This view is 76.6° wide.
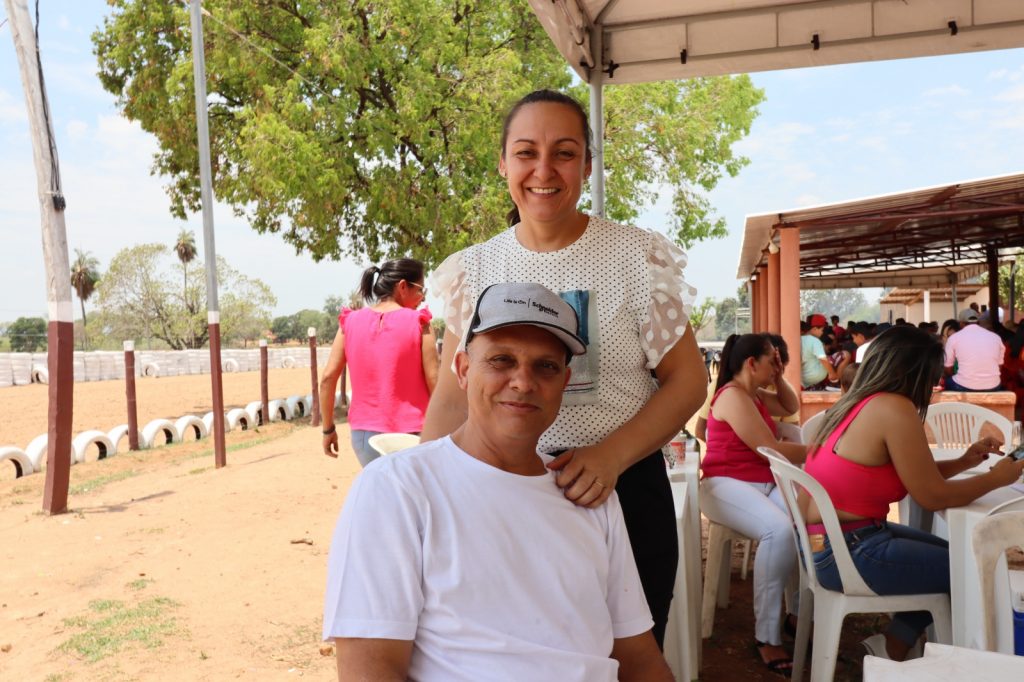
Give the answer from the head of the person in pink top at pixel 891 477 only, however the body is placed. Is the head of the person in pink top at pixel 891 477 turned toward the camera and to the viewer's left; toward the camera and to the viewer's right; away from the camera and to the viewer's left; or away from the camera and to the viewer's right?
away from the camera and to the viewer's right

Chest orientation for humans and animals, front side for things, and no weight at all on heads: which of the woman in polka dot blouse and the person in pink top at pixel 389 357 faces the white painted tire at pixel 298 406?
the person in pink top

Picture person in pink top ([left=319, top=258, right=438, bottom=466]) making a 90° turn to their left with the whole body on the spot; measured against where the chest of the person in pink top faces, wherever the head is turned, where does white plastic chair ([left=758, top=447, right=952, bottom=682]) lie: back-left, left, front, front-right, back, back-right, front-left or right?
back-left

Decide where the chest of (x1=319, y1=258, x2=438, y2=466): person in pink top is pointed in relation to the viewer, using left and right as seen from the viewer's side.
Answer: facing away from the viewer

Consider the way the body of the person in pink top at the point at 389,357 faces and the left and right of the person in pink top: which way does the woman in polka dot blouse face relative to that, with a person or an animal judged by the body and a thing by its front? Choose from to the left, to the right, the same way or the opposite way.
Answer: the opposite way

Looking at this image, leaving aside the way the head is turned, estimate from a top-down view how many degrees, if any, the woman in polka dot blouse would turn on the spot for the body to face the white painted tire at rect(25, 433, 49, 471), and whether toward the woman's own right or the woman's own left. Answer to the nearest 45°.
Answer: approximately 135° to the woman's own right

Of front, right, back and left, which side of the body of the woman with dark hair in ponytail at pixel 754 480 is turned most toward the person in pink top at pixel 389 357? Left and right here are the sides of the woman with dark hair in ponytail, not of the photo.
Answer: back

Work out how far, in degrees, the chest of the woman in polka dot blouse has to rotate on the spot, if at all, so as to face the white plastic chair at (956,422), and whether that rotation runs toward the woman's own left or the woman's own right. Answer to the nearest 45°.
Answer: approximately 135° to the woman's own left

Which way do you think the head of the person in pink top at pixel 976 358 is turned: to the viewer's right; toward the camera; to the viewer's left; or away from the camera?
away from the camera

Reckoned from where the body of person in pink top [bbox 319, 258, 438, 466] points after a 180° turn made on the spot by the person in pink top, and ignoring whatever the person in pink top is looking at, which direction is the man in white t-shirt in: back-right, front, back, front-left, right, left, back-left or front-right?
front

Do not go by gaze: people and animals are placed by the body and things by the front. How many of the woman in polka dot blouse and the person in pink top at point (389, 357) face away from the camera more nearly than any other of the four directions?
1

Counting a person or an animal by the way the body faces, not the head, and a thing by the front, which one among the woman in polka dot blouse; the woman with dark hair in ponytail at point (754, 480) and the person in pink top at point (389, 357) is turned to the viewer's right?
the woman with dark hair in ponytail

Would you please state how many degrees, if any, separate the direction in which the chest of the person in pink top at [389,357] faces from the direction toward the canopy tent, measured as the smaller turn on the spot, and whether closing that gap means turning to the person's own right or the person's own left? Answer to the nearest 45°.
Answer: approximately 90° to the person's own right

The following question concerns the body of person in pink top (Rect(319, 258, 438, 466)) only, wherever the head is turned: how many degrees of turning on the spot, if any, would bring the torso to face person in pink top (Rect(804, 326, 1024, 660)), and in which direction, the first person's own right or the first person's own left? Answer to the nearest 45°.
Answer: approximately 135° to the first person's own right
